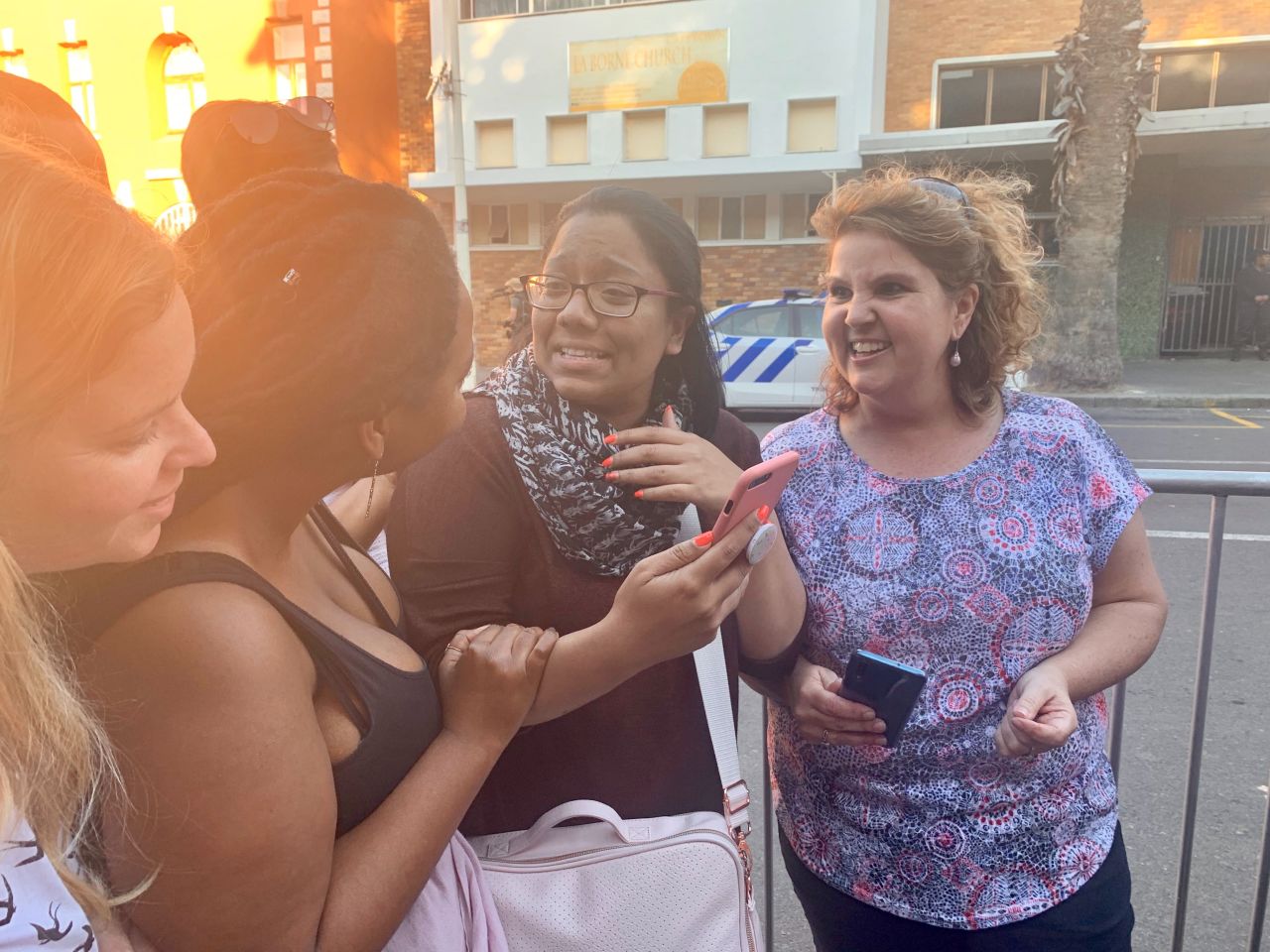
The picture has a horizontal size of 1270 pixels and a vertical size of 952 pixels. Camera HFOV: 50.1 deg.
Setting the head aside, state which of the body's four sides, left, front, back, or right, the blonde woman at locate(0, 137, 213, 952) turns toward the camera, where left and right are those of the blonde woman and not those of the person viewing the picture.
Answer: right

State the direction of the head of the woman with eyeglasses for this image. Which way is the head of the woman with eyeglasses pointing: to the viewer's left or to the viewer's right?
to the viewer's left

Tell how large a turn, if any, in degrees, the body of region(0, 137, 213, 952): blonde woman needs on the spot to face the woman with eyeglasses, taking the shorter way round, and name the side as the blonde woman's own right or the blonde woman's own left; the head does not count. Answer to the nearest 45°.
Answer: approximately 45° to the blonde woman's own left

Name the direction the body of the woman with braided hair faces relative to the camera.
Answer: to the viewer's right

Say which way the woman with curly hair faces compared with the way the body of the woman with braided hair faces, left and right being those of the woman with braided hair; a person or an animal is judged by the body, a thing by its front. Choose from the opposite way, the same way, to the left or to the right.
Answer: to the right

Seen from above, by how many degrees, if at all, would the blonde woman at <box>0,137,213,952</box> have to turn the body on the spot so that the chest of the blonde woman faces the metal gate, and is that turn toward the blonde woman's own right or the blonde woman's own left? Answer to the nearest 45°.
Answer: approximately 45° to the blonde woman's own left

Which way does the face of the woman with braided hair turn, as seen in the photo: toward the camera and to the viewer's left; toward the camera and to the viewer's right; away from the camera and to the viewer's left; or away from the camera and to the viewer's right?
away from the camera and to the viewer's right

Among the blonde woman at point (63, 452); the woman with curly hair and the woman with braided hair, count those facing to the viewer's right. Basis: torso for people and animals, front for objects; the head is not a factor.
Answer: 2

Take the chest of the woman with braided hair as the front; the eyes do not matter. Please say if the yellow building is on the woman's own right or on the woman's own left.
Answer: on the woman's own left
